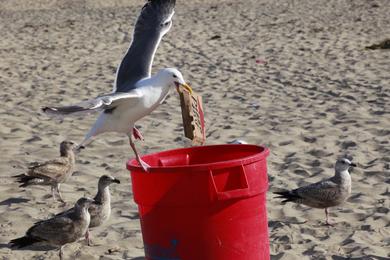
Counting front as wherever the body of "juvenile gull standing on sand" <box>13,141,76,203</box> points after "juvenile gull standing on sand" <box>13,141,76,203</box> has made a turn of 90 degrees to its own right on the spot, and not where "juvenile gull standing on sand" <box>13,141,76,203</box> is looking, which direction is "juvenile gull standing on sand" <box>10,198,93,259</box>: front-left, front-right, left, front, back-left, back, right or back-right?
front

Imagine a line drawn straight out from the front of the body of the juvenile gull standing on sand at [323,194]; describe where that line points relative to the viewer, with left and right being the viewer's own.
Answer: facing to the right of the viewer

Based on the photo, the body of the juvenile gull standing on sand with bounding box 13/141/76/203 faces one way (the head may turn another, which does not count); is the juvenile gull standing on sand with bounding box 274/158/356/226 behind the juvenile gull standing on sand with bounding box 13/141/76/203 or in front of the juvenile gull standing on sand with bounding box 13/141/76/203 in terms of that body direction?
in front

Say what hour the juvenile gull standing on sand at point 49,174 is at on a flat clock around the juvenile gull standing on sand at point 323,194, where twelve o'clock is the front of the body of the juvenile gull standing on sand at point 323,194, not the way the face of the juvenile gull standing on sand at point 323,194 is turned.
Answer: the juvenile gull standing on sand at point 49,174 is roughly at 6 o'clock from the juvenile gull standing on sand at point 323,194.

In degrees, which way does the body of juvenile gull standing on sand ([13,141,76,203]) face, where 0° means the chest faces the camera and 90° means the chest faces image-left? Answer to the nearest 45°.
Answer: approximately 270°

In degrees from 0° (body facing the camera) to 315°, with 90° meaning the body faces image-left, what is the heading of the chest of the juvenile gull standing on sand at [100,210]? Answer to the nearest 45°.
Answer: approximately 270°

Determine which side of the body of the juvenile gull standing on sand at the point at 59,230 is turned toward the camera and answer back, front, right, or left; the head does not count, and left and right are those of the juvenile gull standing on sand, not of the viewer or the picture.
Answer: right

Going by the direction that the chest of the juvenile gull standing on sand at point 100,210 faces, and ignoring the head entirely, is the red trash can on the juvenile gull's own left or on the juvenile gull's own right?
on the juvenile gull's own right

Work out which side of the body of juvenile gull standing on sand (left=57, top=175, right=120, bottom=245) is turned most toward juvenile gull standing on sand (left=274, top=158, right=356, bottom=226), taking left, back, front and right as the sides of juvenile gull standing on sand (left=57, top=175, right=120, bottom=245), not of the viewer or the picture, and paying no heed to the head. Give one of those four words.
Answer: front

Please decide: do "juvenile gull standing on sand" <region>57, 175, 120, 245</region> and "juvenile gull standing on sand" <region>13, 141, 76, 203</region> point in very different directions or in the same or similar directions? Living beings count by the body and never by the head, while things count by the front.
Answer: same or similar directions

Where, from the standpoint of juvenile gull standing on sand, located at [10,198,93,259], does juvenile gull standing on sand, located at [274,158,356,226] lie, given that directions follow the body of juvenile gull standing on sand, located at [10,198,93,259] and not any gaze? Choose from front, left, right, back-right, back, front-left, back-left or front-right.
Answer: front
